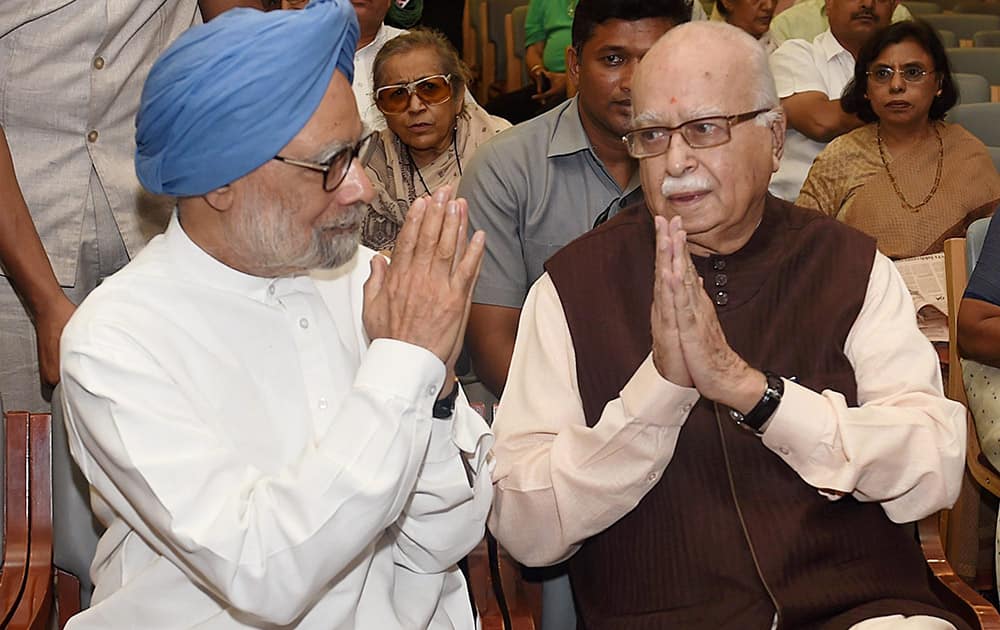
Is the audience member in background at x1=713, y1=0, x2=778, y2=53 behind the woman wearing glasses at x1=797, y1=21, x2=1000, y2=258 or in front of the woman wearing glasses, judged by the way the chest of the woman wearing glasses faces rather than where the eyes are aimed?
behind

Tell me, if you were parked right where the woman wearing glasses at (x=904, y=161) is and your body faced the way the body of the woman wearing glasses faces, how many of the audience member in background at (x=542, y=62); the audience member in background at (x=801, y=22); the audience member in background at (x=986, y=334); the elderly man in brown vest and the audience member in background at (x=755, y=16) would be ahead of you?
2

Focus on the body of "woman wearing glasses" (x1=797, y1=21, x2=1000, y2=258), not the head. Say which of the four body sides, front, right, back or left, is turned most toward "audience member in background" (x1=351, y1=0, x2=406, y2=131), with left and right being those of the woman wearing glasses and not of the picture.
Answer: right

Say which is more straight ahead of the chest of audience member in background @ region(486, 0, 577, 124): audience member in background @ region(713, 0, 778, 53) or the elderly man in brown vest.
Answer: the elderly man in brown vest

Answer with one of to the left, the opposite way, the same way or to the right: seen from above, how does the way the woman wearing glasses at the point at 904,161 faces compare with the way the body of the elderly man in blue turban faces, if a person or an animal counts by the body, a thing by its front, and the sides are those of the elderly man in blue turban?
to the right

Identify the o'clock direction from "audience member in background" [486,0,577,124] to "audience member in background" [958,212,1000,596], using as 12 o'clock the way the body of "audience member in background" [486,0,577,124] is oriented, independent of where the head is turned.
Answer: "audience member in background" [958,212,1000,596] is roughly at 10 o'clock from "audience member in background" [486,0,577,124].

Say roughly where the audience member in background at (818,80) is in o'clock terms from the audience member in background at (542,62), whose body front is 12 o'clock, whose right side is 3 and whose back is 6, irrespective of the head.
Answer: the audience member in background at (818,80) is roughly at 9 o'clock from the audience member in background at (542,62).

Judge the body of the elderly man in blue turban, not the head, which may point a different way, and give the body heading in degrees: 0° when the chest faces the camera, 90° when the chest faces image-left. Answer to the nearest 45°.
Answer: approximately 315°

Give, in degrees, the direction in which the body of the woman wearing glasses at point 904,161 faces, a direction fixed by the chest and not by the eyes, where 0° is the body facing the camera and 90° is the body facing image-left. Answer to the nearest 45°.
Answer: approximately 0°
